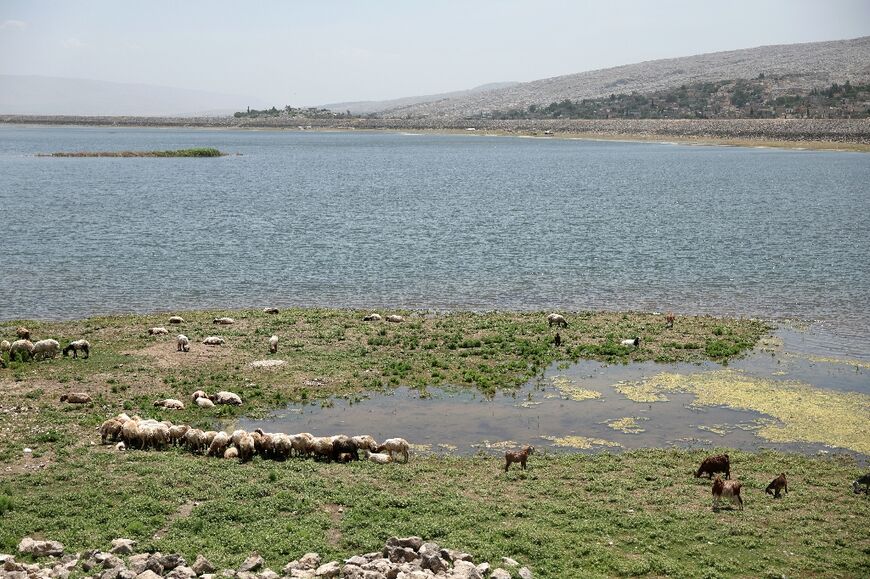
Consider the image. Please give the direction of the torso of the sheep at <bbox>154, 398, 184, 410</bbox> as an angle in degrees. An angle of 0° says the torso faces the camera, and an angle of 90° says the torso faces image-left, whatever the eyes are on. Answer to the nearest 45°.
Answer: approximately 90°

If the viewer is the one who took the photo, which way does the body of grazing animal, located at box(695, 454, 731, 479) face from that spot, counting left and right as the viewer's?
facing to the left of the viewer

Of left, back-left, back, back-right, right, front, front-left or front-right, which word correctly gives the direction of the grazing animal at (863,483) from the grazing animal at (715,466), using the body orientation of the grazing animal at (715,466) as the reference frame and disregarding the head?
back

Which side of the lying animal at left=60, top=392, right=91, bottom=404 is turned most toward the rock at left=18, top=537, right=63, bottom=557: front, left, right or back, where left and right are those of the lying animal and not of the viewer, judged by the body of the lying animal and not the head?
left

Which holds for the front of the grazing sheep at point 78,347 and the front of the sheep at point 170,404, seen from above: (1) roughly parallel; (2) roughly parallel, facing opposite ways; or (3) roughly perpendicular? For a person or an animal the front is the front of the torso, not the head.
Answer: roughly parallel

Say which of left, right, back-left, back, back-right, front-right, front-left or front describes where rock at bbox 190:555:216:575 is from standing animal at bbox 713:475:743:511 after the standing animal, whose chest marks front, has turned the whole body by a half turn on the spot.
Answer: back-right

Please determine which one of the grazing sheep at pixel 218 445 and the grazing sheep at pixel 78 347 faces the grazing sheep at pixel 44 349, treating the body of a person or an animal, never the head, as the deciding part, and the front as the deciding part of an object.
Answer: the grazing sheep at pixel 78 347
